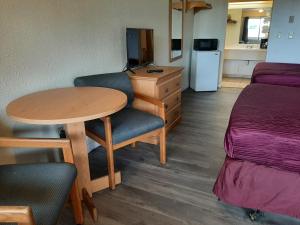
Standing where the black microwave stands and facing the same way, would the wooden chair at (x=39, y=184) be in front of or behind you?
in front

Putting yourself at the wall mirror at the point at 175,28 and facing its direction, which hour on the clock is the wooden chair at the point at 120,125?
The wooden chair is roughly at 2 o'clock from the wall mirror.

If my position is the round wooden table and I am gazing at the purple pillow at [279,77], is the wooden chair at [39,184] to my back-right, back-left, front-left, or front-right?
back-right

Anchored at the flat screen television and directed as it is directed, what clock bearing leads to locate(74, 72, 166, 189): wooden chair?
The wooden chair is roughly at 2 o'clock from the flat screen television.

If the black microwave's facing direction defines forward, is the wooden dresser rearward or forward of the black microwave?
forward

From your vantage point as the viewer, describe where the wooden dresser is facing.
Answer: facing the viewer and to the right of the viewer

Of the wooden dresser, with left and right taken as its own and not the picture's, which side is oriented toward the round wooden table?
right

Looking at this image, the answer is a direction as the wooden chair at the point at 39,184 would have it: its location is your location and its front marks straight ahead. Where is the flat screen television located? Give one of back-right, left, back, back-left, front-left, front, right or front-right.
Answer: front-left

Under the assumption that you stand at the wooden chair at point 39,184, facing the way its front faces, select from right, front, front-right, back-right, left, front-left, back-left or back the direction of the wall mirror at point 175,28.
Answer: front-left
